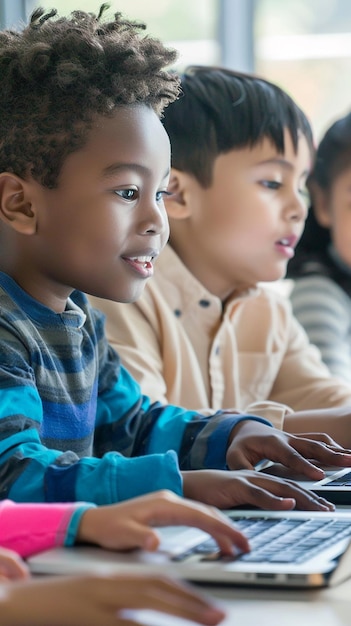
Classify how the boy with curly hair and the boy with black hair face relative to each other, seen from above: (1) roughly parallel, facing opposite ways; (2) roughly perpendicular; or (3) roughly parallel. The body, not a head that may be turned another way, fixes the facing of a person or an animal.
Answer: roughly parallel

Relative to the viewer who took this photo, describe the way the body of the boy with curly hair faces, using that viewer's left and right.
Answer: facing the viewer and to the right of the viewer

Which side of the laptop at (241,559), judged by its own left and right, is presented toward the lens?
left

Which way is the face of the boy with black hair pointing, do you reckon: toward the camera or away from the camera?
toward the camera

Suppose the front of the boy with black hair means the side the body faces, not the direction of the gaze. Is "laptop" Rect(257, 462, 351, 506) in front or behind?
in front

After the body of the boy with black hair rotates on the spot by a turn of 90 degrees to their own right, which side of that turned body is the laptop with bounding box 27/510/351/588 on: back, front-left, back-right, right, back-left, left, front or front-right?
front-left

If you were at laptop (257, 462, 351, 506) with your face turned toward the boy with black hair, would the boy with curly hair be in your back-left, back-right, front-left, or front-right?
front-left

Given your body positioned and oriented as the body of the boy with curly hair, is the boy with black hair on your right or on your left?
on your left
